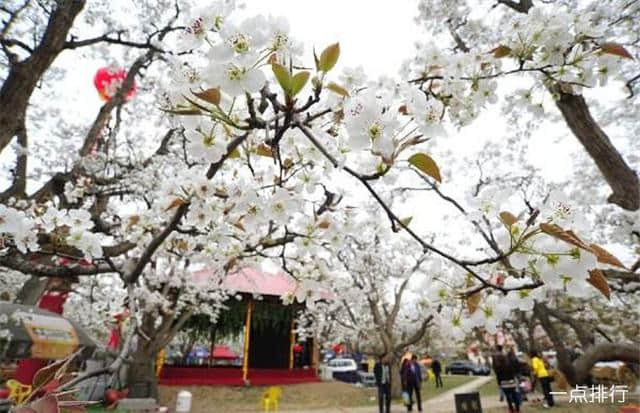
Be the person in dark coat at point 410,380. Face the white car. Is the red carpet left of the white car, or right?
left

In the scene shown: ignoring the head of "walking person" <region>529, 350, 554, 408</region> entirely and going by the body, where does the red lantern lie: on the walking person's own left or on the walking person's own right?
on the walking person's own left

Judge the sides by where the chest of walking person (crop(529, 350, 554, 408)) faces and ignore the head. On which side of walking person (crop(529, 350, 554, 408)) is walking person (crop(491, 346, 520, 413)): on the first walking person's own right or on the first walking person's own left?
on the first walking person's own left
